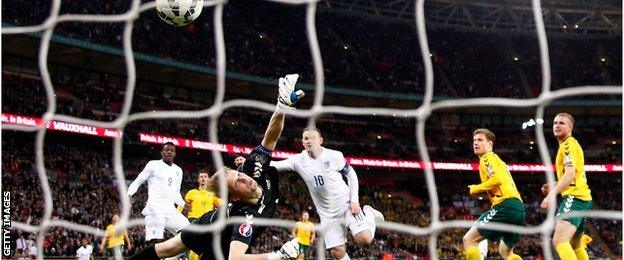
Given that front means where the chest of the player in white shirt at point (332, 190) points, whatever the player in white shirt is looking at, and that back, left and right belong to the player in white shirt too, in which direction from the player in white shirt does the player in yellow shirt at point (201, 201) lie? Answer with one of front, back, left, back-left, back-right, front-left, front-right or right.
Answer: right

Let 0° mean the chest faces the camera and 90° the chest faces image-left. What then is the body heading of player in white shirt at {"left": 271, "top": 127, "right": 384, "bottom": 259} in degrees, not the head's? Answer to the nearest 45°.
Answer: approximately 45°

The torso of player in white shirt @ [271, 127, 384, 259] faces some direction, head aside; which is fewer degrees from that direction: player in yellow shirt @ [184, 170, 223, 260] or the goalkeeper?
the goalkeeper

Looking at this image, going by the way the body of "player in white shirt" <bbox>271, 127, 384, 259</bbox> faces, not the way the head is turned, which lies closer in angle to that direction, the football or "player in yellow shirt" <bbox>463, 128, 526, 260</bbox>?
the football

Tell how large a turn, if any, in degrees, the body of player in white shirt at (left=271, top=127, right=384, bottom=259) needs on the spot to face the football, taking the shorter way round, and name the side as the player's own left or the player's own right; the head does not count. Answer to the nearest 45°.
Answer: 0° — they already face it

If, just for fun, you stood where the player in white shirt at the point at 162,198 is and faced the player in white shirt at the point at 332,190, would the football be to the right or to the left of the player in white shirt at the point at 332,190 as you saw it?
right

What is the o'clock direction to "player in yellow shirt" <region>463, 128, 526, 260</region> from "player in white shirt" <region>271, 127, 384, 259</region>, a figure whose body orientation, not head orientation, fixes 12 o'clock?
The player in yellow shirt is roughly at 8 o'clock from the player in white shirt.

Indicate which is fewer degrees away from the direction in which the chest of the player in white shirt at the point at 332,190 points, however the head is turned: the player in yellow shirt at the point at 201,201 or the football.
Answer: the football

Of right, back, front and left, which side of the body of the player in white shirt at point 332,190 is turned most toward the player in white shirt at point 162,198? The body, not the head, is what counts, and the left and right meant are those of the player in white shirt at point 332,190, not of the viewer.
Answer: right

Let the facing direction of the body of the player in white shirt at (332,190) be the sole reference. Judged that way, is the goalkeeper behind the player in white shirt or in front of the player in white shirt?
in front

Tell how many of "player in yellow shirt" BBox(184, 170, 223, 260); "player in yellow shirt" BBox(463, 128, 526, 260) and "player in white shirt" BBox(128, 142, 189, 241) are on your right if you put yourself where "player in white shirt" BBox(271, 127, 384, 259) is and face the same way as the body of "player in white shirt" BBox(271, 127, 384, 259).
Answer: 2

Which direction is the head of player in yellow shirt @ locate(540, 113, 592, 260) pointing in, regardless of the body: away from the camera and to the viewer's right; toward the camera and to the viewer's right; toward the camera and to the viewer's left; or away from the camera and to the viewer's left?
toward the camera and to the viewer's left
